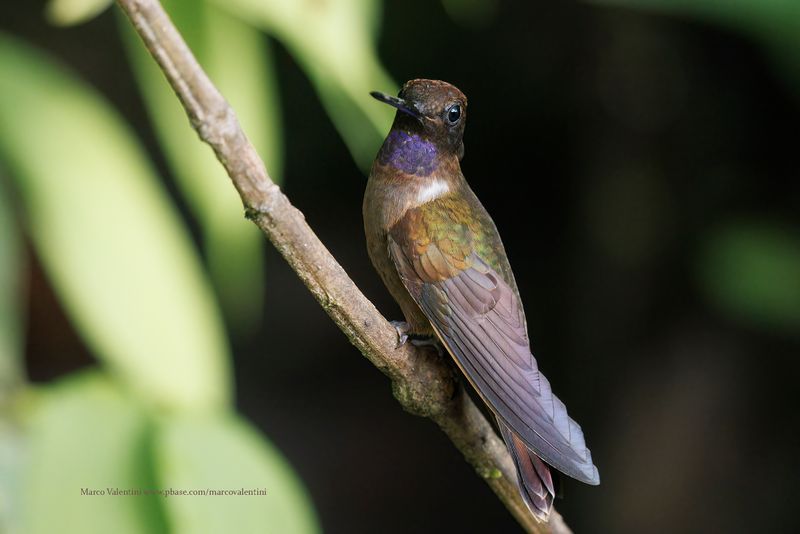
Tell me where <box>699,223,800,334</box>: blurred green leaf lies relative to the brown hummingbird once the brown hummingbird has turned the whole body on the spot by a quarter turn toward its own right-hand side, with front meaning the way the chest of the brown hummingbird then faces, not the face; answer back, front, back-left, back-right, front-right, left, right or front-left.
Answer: front-right
